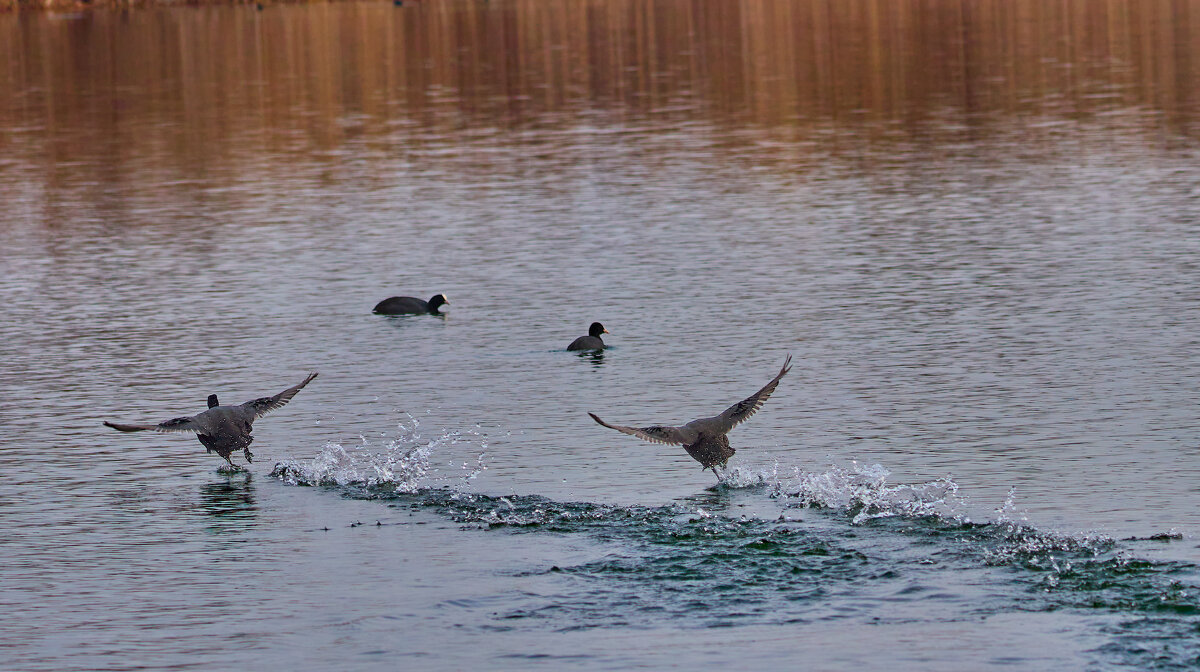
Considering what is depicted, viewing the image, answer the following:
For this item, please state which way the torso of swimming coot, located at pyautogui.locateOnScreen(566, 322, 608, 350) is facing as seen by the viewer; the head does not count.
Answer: to the viewer's right

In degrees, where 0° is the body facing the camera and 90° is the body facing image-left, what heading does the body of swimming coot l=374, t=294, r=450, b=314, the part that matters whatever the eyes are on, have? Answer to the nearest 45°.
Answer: approximately 270°

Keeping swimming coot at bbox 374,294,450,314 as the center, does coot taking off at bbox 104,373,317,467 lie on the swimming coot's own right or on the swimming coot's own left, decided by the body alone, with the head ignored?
on the swimming coot's own right

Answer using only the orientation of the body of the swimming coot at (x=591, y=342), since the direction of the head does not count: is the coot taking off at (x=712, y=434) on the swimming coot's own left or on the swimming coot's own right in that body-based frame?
on the swimming coot's own right

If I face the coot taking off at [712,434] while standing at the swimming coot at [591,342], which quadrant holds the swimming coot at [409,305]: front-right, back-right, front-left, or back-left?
back-right

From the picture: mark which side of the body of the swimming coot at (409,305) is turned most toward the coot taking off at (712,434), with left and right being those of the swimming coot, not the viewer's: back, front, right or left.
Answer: right
